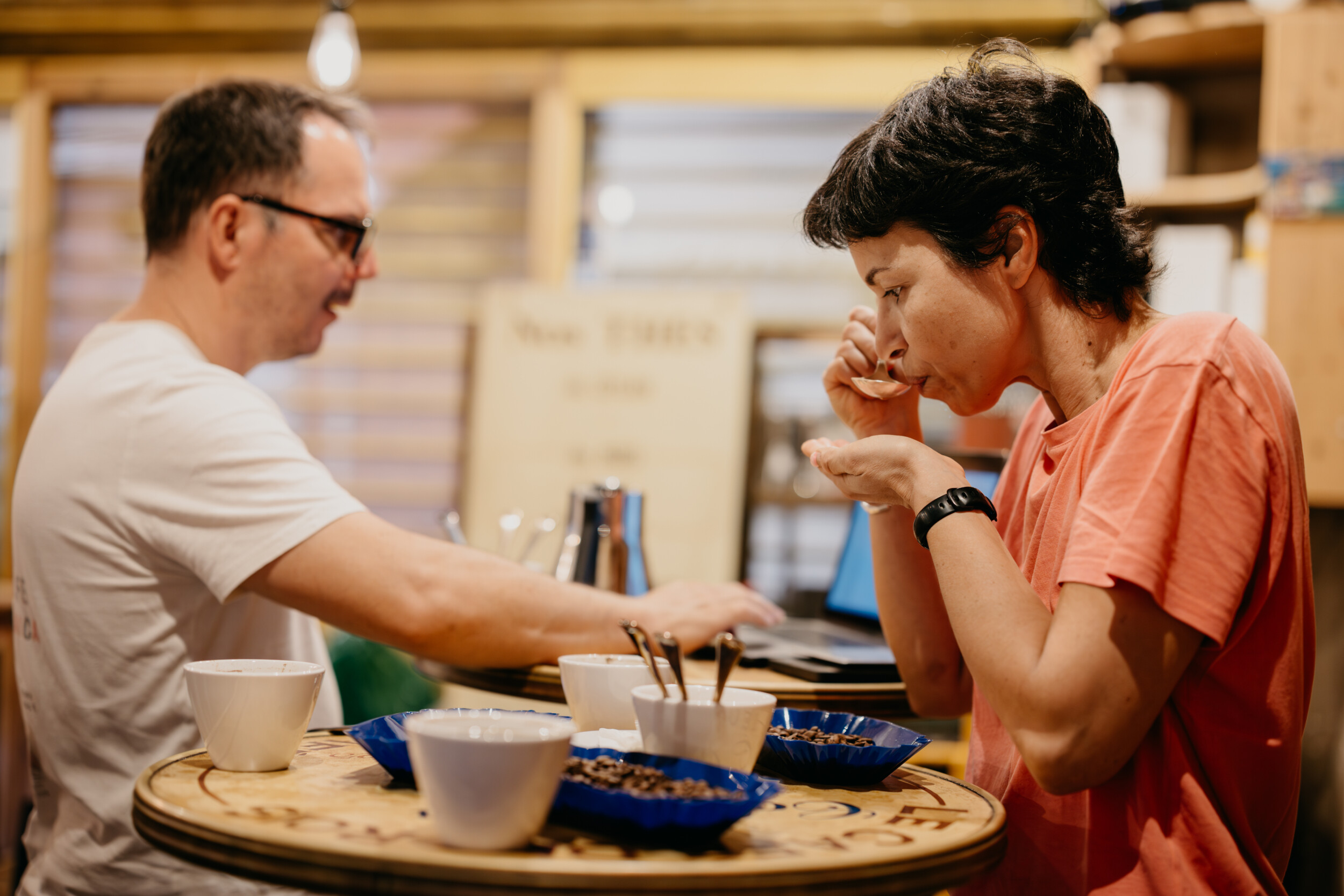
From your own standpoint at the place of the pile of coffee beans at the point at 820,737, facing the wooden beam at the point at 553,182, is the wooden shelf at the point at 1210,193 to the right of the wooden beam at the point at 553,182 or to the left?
right

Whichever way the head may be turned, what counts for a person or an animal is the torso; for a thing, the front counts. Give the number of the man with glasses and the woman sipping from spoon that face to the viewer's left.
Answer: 1

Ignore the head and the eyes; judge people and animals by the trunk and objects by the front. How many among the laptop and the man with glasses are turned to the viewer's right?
1

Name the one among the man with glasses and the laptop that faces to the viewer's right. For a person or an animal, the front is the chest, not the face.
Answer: the man with glasses

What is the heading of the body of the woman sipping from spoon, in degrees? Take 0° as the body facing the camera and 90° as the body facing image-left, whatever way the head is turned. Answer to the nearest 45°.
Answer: approximately 90°

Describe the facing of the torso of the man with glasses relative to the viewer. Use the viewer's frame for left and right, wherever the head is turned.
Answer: facing to the right of the viewer

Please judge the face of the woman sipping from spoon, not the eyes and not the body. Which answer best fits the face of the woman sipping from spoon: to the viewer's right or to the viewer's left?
to the viewer's left
